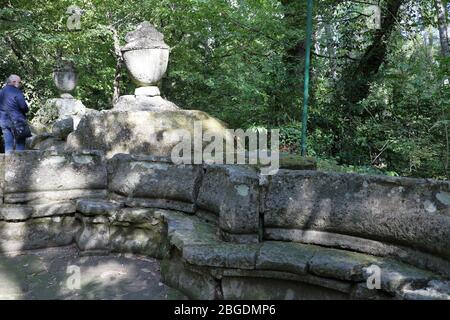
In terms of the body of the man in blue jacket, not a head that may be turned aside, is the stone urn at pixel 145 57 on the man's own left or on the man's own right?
on the man's own right

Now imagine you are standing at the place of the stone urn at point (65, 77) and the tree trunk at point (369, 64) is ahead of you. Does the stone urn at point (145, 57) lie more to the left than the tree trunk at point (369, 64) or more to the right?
right
